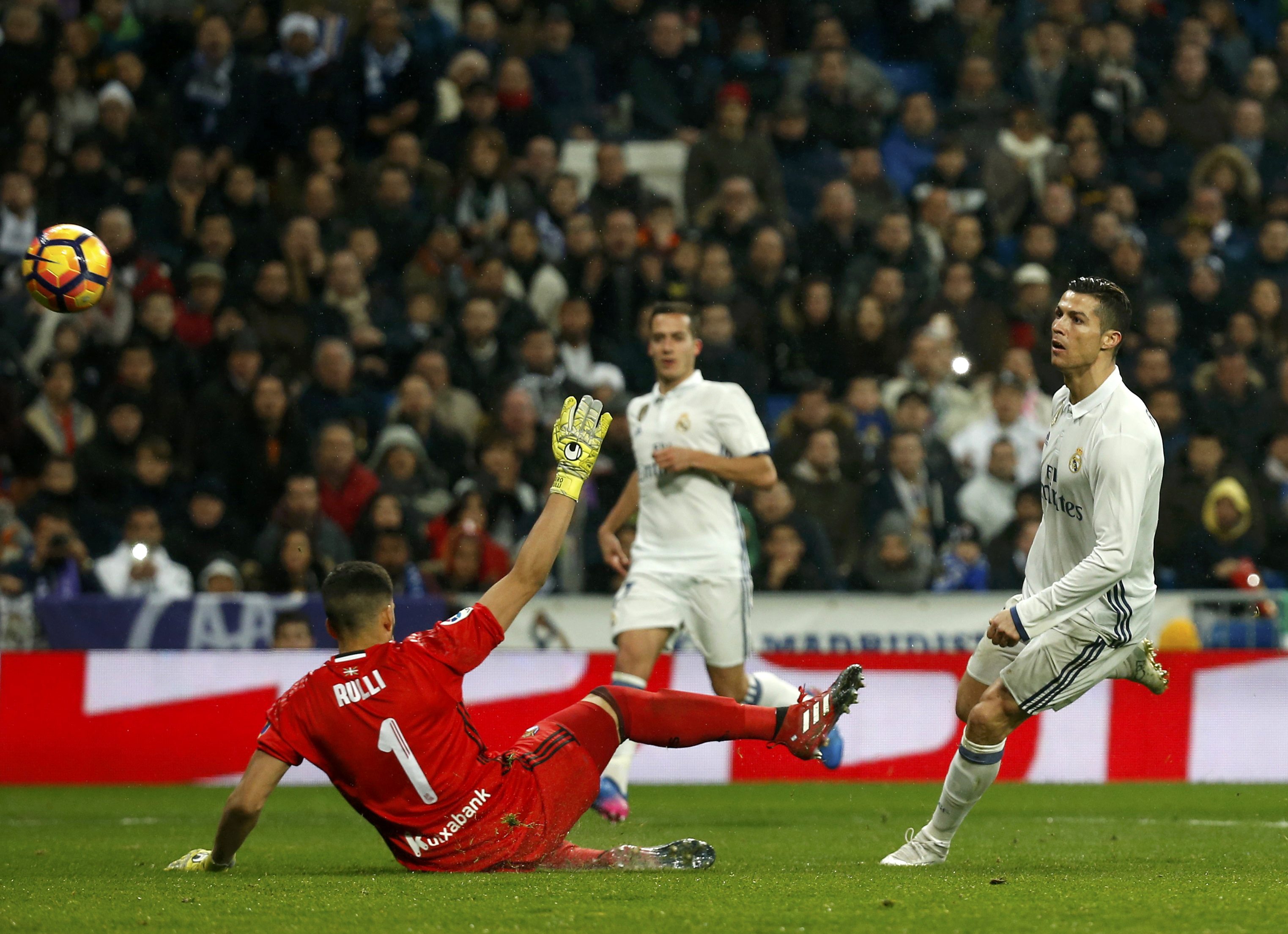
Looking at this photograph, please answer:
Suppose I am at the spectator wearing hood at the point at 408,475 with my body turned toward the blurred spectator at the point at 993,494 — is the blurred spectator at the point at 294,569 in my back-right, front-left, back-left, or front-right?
back-right

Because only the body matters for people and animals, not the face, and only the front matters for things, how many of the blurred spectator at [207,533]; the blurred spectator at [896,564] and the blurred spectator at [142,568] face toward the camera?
3

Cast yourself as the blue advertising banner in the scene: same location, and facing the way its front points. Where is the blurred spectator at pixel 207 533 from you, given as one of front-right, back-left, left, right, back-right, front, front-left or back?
back

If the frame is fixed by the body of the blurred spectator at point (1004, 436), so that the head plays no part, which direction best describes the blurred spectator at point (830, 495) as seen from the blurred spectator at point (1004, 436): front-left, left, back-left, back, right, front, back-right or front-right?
front-right

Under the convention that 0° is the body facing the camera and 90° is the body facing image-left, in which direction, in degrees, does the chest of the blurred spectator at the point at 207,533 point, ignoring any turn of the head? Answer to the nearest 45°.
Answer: approximately 0°

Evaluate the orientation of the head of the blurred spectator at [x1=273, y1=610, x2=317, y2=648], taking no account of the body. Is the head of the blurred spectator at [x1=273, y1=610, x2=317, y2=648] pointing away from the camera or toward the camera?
toward the camera

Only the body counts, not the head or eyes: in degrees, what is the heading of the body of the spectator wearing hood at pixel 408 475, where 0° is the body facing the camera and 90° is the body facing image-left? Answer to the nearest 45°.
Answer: approximately 0°

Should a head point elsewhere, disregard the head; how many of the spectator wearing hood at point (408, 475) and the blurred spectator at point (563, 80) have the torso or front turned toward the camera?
2

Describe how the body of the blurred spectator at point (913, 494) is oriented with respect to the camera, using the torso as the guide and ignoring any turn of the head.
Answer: toward the camera

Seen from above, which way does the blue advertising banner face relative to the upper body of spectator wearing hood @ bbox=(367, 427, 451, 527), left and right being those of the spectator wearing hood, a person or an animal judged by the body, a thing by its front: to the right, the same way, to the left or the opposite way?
the same way

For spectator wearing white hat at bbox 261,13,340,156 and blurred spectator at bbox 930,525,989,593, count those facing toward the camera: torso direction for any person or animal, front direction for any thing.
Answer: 2

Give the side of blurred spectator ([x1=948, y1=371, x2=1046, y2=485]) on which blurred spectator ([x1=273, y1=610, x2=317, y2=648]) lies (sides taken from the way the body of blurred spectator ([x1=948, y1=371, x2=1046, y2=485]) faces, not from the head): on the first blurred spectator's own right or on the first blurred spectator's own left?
on the first blurred spectator's own right

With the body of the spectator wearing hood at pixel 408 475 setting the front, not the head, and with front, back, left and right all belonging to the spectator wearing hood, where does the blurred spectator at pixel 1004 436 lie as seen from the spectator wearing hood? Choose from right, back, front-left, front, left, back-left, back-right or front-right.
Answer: left

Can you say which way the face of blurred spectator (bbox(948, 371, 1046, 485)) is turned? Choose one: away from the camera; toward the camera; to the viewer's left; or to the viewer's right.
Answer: toward the camera

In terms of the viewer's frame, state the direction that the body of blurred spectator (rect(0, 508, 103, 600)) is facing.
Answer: toward the camera

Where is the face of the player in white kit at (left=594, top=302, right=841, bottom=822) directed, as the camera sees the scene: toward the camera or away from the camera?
toward the camera

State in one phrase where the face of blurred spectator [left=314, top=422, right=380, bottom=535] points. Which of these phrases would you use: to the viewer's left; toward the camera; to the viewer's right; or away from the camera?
toward the camera
